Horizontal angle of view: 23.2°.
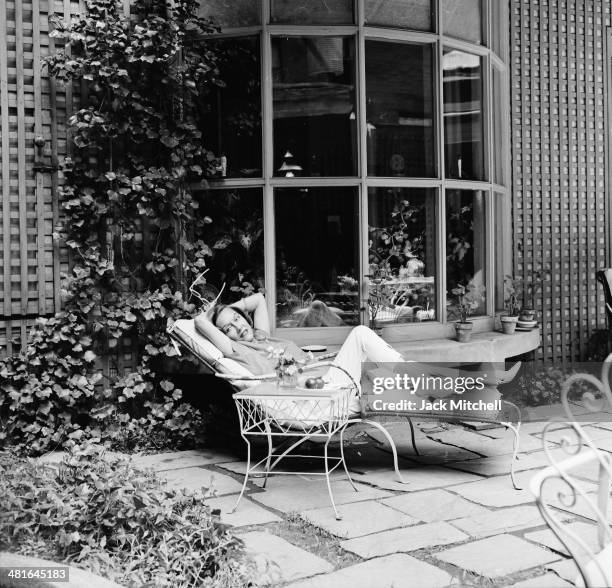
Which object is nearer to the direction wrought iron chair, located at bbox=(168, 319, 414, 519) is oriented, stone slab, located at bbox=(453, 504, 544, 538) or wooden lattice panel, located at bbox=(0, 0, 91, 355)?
the stone slab

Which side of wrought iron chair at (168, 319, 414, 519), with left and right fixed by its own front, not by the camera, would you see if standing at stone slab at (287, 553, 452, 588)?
right

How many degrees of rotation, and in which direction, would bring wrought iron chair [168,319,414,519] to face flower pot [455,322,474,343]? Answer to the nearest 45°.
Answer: approximately 45° to its left

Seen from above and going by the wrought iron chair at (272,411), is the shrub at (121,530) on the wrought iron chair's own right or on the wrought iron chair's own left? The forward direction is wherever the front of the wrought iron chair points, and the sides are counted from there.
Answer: on the wrought iron chair's own right

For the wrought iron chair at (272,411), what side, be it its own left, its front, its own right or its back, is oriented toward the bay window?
left

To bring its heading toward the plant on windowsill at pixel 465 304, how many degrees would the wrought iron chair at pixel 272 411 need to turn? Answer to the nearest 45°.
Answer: approximately 45° to its left

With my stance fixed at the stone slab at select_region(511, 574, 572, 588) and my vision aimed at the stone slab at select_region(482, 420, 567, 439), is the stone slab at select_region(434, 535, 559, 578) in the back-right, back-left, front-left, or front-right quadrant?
front-left
